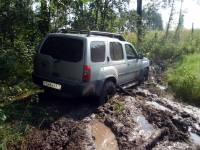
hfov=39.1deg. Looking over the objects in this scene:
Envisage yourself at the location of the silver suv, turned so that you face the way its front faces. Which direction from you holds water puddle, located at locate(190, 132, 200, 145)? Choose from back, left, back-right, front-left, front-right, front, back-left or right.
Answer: back-right

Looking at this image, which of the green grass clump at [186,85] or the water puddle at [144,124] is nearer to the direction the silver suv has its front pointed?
the green grass clump

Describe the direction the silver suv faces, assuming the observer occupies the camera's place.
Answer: facing away from the viewer and to the right of the viewer

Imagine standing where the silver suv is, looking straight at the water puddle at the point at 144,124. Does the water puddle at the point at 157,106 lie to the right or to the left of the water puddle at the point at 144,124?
left

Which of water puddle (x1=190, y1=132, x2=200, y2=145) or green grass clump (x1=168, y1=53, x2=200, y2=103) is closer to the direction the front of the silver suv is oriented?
the green grass clump

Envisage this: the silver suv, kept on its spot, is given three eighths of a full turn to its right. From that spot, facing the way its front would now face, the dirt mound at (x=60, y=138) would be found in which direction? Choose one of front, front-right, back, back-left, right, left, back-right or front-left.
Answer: front

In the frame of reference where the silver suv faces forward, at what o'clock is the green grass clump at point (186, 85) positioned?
The green grass clump is roughly at 2 o'clock from the silver suv.
